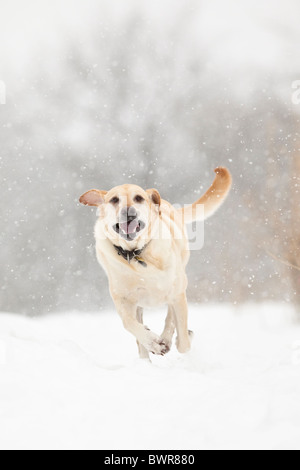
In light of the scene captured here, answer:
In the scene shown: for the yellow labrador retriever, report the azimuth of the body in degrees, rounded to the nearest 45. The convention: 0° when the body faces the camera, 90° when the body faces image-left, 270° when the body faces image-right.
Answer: approximately 0°
